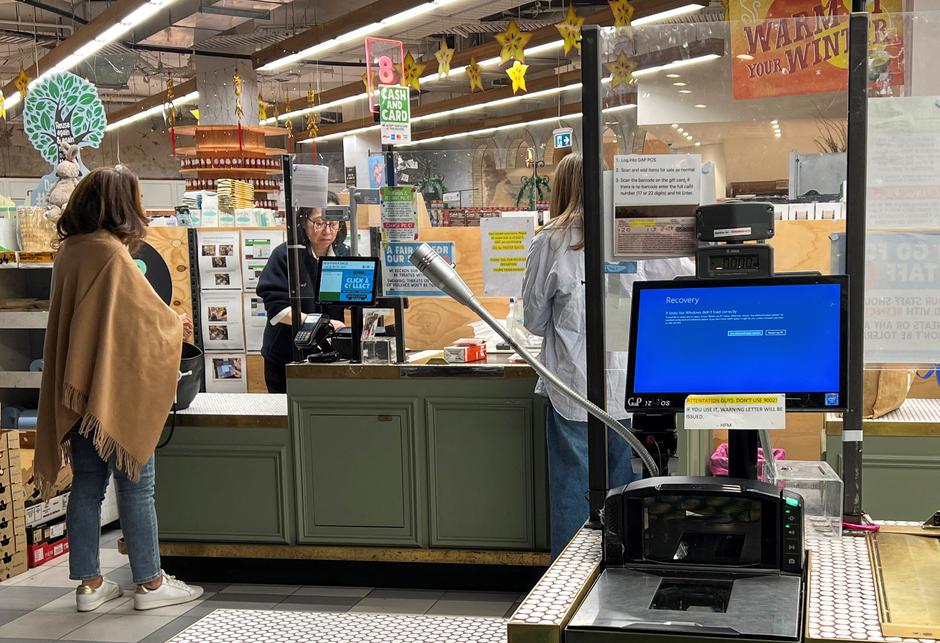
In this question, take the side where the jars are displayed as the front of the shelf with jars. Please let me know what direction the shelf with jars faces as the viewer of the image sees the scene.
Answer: facing the viewer

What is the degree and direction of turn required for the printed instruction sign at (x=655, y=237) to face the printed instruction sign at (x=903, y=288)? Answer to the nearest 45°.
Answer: approximately 90° to its left

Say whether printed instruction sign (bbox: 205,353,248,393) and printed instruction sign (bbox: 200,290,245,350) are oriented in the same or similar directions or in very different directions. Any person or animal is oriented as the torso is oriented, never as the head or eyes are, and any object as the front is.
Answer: same or similar directions

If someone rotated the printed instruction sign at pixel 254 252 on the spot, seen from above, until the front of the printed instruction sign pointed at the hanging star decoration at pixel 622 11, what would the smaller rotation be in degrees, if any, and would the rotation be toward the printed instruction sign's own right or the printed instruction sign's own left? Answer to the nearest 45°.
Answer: approximately 45° to the printed instruction sign's own left

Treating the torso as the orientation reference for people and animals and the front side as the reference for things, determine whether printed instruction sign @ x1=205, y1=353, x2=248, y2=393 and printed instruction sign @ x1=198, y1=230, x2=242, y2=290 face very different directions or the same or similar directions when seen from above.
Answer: same or similar directions

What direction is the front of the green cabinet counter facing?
toward the camera

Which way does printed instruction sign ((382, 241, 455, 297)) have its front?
toward the camera

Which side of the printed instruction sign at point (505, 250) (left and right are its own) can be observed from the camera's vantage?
front
